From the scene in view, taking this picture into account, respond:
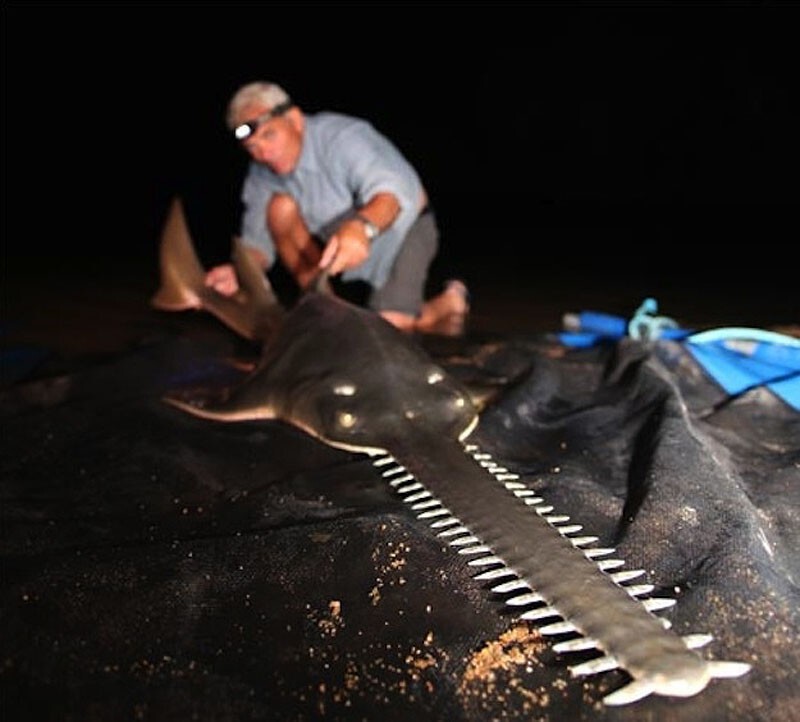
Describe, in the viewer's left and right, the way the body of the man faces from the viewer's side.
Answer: facing the viewer and to the left of the viewer

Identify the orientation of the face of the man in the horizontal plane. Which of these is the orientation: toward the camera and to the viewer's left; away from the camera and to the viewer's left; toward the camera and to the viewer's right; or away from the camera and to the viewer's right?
toward the camera and to the viewer's left

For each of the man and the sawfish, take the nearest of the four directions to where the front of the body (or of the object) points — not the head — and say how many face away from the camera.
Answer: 0

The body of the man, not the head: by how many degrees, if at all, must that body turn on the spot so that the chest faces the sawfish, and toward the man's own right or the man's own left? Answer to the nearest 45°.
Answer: approximately 45° to the man's own left

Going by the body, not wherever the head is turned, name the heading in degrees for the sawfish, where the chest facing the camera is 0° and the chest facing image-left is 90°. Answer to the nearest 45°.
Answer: approximately 315°

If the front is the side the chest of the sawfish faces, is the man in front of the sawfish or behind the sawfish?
behind
